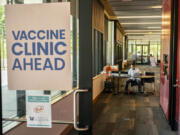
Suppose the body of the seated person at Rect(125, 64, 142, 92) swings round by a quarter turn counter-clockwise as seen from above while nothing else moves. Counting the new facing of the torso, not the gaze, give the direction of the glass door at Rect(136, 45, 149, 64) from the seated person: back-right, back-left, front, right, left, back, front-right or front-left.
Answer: left

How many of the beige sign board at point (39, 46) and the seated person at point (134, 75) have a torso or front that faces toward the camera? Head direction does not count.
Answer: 2

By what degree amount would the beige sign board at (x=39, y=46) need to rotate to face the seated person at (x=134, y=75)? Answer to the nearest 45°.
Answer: approximately 135° to its left

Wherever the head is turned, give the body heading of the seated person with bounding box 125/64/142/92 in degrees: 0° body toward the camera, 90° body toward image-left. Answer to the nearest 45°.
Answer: approximately 0°

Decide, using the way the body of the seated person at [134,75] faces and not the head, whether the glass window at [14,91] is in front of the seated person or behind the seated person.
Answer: in front

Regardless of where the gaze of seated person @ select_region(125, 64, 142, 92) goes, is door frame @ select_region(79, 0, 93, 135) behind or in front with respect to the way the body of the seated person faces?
in front

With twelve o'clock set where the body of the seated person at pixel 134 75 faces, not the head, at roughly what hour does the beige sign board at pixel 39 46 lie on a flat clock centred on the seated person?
The beige sign board is roughly at 12 o'clock from the seated person.

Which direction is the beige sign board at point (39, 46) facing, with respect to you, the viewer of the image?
facing the viewer
